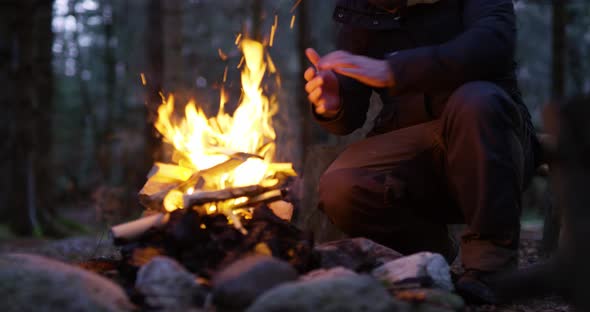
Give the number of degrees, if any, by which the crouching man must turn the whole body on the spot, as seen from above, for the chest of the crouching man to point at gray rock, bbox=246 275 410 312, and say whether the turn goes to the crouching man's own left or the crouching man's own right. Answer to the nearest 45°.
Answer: approximately 45° to the crouching man's own left

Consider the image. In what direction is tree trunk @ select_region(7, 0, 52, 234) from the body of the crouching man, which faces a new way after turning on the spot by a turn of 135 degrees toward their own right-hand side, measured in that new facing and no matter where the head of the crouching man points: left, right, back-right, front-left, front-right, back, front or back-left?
front-left

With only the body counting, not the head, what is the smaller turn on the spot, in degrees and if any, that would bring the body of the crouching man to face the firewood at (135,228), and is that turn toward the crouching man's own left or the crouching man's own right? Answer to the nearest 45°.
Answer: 0° — they already face it

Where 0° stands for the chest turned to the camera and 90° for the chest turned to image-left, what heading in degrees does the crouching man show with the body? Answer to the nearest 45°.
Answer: approximately 45°

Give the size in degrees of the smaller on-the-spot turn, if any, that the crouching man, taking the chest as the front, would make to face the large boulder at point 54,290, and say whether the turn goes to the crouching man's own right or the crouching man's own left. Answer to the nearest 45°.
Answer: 0° — they already face it

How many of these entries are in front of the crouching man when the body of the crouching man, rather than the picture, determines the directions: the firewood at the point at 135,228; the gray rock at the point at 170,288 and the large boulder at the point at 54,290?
3

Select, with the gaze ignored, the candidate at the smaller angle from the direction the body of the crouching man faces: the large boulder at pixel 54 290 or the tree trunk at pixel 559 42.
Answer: the large boulder

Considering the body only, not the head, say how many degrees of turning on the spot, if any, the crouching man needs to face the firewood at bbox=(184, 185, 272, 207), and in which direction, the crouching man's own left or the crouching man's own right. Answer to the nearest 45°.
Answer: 0° — they already face it
